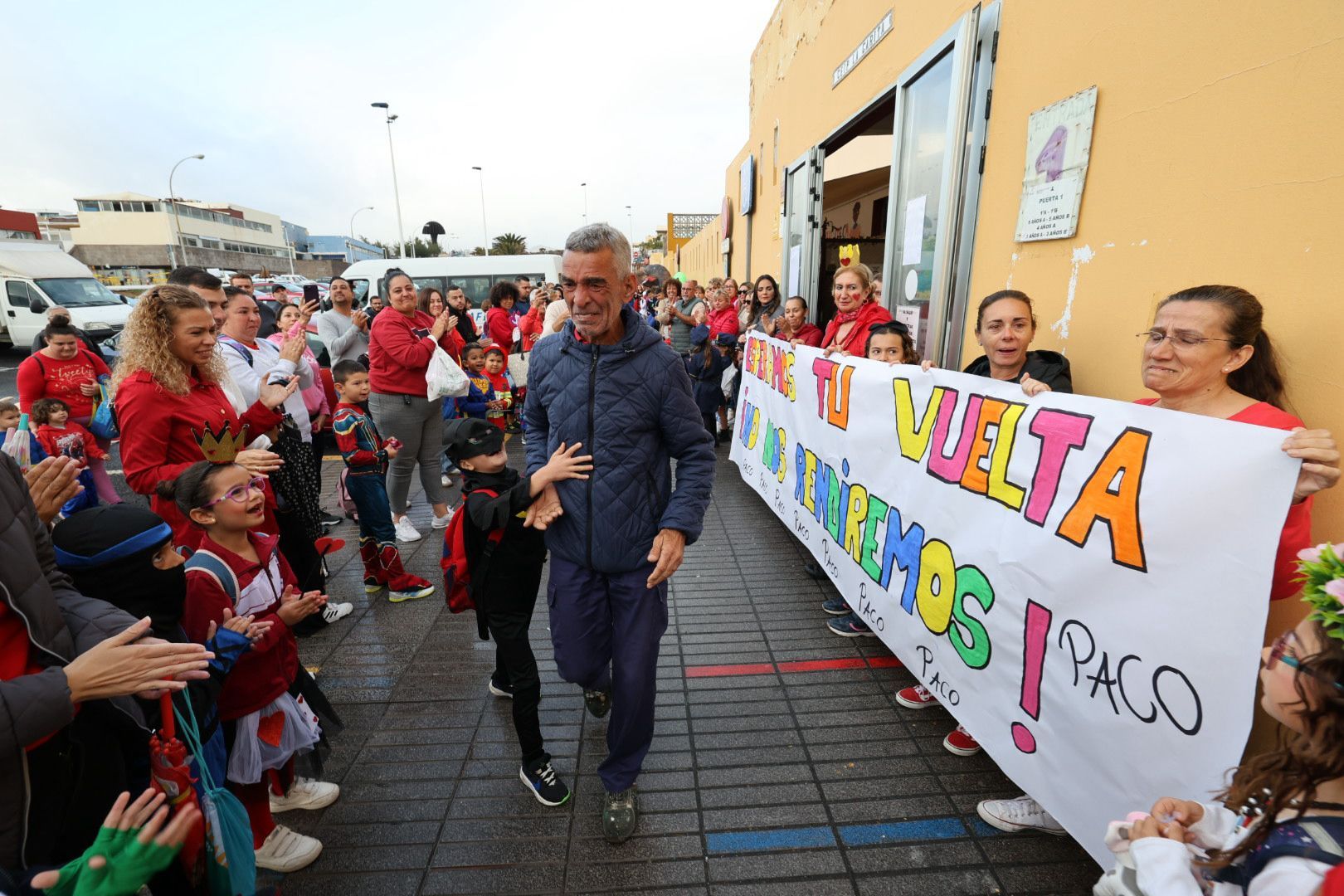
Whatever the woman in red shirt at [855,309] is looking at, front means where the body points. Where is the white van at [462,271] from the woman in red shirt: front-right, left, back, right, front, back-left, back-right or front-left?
right

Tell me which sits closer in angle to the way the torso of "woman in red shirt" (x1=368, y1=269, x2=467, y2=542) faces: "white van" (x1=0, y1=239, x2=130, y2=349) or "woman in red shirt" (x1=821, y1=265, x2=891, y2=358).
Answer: the woman in red shirt

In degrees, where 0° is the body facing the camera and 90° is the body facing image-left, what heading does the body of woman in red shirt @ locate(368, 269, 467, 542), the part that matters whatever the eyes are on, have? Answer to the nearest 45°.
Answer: approximately 315°

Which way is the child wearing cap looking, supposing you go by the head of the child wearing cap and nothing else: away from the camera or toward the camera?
away from the camera

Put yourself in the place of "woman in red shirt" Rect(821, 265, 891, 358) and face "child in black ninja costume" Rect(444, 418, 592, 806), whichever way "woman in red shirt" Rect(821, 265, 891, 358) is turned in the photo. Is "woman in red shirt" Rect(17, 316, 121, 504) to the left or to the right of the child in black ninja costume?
right

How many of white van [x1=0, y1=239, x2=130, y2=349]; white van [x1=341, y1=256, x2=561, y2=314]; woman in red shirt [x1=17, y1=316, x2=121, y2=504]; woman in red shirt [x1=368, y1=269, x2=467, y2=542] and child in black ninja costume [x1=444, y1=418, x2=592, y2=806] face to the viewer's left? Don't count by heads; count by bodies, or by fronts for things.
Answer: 1

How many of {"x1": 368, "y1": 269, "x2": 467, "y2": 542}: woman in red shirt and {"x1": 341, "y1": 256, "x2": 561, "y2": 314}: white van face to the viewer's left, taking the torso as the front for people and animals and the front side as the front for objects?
1

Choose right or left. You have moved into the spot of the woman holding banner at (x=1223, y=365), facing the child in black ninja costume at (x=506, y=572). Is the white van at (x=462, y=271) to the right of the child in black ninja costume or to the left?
right

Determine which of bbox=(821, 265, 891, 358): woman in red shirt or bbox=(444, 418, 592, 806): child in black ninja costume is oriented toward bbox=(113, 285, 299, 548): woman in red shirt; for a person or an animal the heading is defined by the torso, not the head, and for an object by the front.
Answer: bbox=(821, 265, 891, 358): woman in red shirt

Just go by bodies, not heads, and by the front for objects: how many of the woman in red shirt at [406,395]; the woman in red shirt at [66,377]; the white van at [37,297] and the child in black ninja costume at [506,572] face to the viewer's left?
0

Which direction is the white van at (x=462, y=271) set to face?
to the viewer's left

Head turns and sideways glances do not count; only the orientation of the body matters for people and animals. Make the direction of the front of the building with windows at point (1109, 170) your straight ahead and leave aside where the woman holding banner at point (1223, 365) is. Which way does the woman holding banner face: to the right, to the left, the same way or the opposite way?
the same way

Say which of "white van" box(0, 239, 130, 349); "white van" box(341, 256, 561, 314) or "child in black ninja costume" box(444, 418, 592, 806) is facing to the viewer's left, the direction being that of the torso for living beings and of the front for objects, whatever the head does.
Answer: "white van" box(341, 256, 561, 314)

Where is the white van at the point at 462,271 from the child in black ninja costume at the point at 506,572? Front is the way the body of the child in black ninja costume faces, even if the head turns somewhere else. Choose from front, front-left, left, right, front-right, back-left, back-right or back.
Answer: back-left

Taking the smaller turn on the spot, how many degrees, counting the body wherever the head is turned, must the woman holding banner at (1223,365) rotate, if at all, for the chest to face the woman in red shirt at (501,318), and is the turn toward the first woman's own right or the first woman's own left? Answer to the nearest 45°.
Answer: approximately 45° to the first woman's own right

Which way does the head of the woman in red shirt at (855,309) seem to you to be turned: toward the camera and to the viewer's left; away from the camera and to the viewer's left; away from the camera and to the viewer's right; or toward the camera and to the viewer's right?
toward the camera and to the viewer's left
